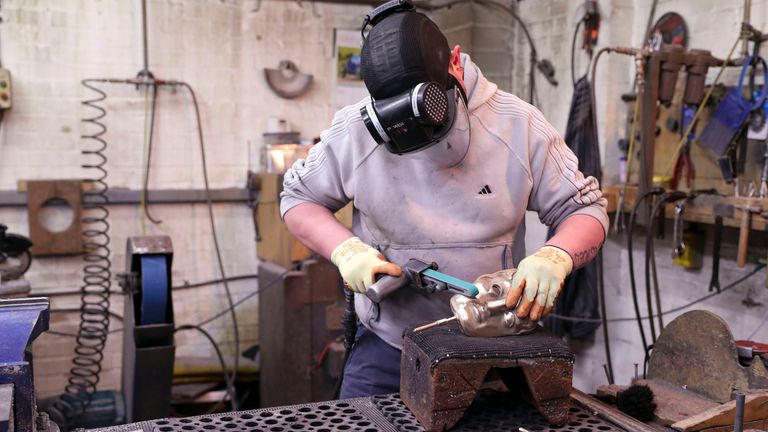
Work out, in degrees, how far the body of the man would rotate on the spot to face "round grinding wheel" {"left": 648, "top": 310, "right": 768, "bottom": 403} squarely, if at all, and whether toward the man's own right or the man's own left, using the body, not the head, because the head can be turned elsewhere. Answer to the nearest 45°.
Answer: approximately 90° to the man's own left

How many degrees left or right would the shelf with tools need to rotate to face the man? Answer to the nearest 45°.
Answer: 0° — it already faces them

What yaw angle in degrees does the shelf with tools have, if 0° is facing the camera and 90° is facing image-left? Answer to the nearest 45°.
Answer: approximately 45°

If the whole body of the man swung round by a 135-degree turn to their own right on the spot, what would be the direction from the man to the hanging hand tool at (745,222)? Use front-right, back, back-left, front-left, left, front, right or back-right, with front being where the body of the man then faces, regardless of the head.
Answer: right

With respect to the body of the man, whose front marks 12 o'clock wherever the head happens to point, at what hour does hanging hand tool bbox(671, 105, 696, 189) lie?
The hanging hand tool is roughly at 7 o'clock from the man.

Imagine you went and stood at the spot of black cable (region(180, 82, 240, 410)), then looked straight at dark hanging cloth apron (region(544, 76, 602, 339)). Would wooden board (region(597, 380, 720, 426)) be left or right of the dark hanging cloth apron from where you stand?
right
